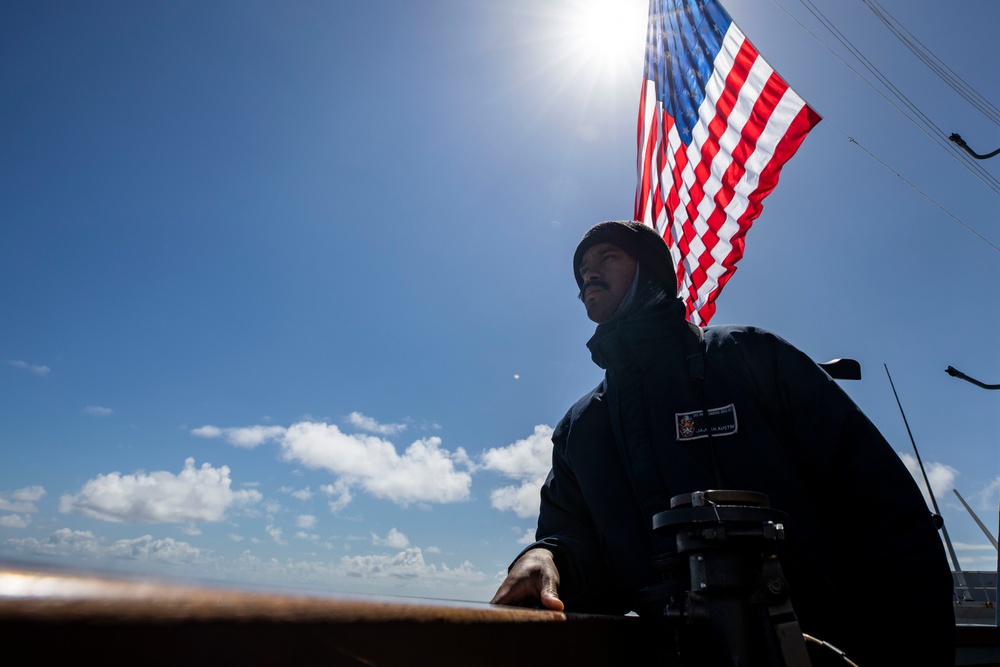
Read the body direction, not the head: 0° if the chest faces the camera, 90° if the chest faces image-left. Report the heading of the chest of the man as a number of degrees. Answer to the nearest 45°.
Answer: approximately 45°
